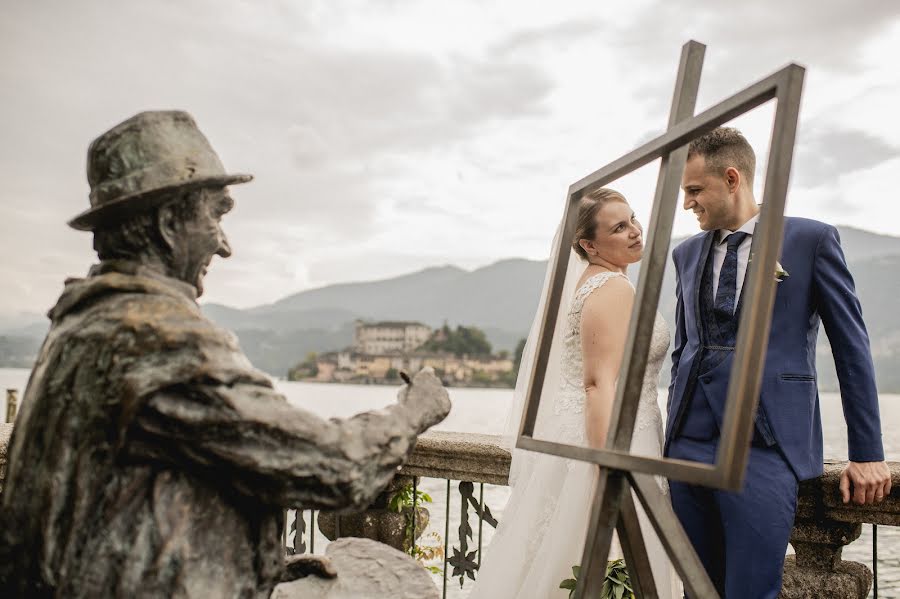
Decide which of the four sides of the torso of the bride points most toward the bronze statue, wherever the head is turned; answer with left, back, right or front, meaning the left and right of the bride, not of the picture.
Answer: right

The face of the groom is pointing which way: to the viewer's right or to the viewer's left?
to the viewer's left

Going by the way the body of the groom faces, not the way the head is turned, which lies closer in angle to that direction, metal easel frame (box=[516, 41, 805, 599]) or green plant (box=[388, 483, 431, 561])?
the metal easel frame

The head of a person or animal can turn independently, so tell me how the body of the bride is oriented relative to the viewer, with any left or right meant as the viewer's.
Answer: facing to the right of the viewer

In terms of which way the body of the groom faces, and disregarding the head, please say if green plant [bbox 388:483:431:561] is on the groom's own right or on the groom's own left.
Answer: on the groom's own right

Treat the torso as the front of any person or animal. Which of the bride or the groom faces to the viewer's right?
the bride

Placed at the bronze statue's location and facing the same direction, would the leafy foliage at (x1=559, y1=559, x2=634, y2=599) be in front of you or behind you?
in front

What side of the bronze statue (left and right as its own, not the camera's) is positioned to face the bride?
front

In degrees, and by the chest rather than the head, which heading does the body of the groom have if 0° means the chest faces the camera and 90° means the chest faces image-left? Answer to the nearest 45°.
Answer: approximately 45°
